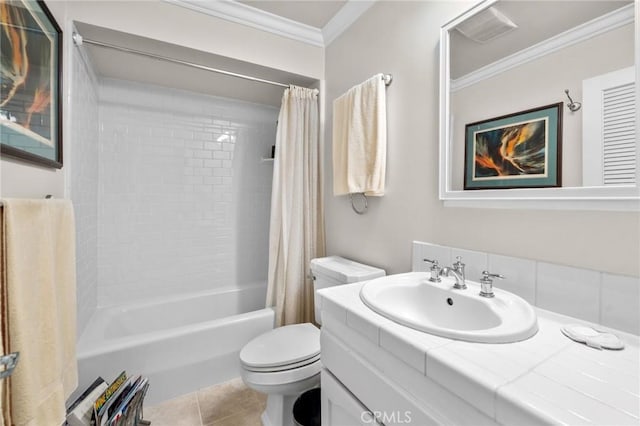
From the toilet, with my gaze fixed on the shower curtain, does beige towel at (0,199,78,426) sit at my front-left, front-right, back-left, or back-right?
back-left

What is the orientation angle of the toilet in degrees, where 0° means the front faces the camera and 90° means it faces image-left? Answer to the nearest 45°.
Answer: approximately 45°

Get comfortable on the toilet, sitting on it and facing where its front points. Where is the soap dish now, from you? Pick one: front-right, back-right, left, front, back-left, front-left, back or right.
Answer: left

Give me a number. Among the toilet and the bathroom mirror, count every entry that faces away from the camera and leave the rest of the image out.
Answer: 0

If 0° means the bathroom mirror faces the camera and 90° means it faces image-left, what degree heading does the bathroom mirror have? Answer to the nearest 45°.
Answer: approximately 45°

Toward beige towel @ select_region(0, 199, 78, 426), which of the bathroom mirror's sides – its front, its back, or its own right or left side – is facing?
front

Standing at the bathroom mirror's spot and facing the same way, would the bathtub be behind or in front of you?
in front

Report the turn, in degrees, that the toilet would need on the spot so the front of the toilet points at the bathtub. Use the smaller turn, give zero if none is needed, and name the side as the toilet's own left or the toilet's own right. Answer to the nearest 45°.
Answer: approximately 90° to the toilet's own right
